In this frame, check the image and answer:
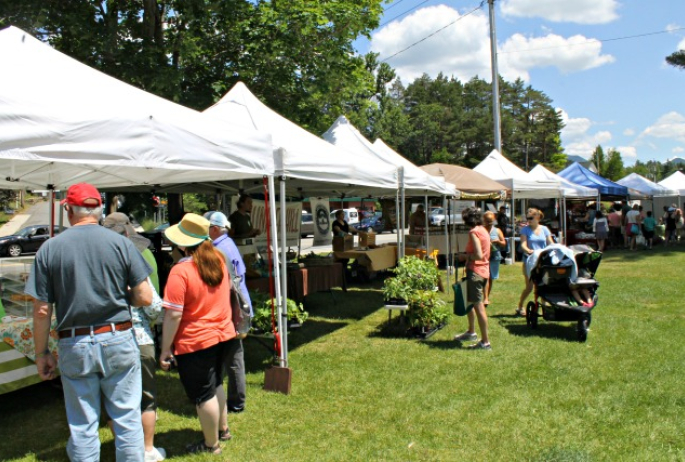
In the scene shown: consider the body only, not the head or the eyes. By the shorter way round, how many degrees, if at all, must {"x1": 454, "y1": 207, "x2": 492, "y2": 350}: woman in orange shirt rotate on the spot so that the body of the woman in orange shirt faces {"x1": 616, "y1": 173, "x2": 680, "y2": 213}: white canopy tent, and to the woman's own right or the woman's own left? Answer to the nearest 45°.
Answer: approximately 90° to the woman's own right

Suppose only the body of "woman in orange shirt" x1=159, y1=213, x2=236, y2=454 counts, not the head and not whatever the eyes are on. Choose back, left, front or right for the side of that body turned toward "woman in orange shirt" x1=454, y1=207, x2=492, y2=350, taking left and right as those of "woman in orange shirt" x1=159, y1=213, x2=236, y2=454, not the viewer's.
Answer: right

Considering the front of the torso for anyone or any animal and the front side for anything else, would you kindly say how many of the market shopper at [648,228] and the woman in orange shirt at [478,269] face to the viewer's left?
1

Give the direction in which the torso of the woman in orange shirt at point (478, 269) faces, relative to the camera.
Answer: to the viewer's left

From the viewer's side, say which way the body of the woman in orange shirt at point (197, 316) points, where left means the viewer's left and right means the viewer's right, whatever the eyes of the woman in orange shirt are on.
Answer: facing away from the viewer and to the left of the viewer

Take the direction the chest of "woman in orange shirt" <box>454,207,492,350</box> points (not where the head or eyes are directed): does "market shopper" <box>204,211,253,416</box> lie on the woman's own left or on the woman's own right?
on the woman's own left

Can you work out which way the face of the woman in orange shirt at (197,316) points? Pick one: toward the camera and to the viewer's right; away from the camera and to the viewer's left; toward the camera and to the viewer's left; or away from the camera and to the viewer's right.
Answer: away from the camera and to the viewer's left

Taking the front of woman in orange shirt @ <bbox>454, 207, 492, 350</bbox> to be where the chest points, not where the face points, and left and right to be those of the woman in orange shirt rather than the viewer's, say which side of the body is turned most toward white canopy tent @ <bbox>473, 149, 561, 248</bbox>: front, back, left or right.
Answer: right

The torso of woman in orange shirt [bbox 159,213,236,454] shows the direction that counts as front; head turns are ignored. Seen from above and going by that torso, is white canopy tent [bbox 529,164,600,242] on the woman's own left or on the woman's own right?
on the woman's own right
